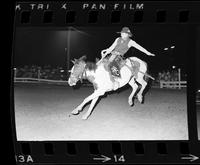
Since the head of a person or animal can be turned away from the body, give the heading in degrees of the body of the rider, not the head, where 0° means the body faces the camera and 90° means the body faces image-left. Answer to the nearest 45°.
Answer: approximately 45°

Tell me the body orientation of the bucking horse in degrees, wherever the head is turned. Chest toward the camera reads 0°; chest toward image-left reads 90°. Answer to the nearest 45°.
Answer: approximately 90°
